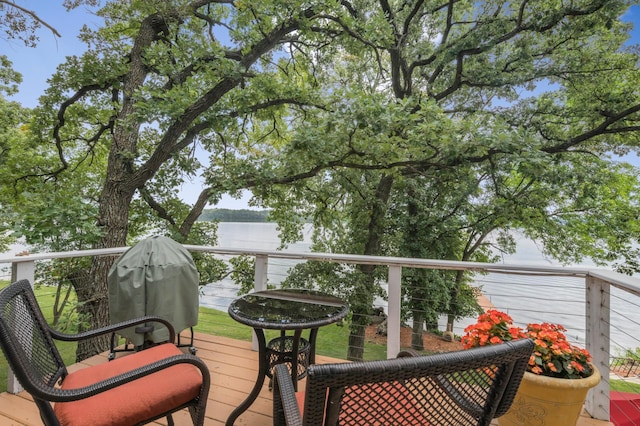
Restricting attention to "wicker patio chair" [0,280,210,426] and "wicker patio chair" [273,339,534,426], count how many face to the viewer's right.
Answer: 1

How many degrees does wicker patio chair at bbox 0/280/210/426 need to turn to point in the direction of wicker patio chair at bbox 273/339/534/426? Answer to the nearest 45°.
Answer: approximately 45° to its right

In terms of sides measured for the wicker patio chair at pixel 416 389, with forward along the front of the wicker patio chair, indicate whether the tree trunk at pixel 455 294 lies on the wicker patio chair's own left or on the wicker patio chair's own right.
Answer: on the wicker patio chair's own right

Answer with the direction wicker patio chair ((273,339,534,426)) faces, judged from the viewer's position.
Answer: facing away from the viewer and to the left of the viewer

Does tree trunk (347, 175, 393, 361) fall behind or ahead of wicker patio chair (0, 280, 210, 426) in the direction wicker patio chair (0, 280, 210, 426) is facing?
ahead

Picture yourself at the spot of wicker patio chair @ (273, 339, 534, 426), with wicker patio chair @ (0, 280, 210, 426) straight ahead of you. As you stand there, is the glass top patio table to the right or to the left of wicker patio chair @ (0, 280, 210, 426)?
right

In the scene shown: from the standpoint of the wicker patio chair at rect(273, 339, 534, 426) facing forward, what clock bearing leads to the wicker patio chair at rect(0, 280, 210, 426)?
the wicker patio chair at rect(0, 280, 210, 426) is roughly at 11 o'clock from the wicker patio chair at rect(273, 339, 534, 426).

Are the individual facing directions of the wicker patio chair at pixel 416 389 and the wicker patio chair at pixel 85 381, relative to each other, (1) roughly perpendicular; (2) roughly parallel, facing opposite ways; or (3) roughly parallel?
roughly perpendicular

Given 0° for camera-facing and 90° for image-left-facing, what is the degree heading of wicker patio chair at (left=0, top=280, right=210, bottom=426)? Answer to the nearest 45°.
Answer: approximately 270°
